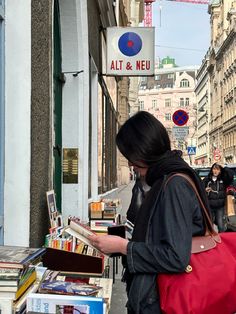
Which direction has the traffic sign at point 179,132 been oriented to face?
toward the camera

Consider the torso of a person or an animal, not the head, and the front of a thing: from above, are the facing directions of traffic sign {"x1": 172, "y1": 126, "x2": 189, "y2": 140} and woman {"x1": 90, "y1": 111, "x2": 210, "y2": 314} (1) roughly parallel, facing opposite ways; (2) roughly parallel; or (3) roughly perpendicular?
roughly perpendicular

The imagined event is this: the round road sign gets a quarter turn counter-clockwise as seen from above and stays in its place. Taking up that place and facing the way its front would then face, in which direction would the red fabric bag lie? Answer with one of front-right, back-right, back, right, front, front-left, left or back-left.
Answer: right

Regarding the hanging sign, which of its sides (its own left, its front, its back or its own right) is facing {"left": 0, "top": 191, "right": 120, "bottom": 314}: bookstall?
front

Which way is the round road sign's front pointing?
toward the camera

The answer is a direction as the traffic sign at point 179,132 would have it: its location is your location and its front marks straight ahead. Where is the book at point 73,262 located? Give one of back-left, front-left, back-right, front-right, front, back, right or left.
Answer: front

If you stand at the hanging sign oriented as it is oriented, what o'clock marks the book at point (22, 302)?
The book is roughly at 12 o'clock from the hanging sign.

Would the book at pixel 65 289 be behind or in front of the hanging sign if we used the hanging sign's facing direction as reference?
in front

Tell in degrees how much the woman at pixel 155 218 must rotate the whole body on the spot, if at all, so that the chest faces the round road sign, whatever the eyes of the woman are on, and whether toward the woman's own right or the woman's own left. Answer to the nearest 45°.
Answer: approximately 90° to the woman's own right

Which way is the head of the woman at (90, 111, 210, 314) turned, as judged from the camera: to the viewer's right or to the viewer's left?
to the viewer's left

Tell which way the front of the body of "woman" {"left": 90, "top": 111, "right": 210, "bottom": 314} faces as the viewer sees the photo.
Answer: to the viewer's left

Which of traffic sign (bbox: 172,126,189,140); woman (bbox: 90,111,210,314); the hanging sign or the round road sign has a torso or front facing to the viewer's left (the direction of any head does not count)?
the woman

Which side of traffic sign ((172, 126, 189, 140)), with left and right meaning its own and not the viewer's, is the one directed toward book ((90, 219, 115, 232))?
front

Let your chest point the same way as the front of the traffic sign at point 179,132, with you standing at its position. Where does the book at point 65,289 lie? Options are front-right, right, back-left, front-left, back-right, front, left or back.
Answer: front

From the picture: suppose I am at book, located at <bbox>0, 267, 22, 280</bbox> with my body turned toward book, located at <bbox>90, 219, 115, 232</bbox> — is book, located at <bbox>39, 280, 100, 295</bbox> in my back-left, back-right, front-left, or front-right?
front-right
